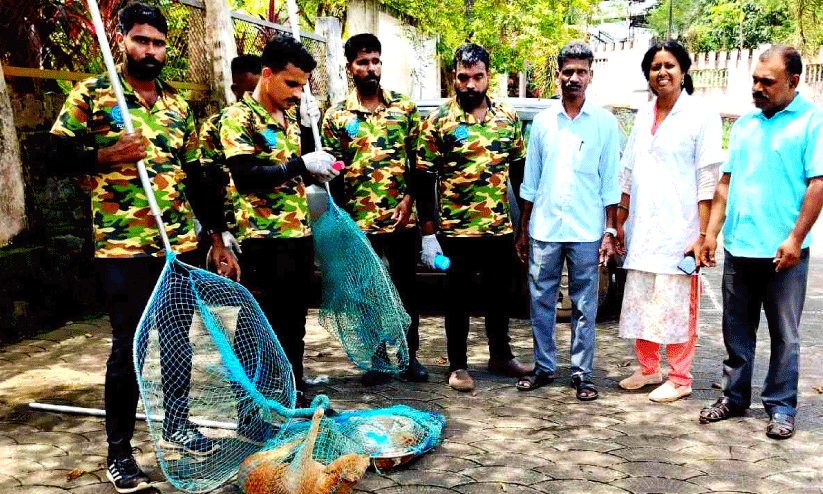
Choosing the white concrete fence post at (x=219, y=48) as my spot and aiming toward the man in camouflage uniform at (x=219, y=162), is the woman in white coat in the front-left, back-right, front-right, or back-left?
front-left

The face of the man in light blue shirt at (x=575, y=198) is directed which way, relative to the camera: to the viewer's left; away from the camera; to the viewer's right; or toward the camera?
toward the camera

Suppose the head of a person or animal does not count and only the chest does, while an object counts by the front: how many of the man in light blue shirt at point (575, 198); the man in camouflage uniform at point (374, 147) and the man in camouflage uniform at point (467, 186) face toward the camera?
3

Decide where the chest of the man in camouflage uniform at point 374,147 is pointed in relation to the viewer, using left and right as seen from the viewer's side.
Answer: facing the viewer

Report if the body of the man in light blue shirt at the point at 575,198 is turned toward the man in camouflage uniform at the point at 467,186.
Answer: no

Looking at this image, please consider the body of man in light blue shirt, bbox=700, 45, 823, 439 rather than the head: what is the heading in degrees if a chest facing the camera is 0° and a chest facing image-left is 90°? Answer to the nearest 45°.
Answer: approximately 45°

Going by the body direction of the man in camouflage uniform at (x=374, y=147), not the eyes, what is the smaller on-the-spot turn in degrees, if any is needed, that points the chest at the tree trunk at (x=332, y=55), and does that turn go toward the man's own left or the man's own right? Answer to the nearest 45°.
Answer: approximately 180°

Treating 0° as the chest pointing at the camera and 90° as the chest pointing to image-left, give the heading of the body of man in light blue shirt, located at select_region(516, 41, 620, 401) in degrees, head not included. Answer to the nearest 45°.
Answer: approximately 0°

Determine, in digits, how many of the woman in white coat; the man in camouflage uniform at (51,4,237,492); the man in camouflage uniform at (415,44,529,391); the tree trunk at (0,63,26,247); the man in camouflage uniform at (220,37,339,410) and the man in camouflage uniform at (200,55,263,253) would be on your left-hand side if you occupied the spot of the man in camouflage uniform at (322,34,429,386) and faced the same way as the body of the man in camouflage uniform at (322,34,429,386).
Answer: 2

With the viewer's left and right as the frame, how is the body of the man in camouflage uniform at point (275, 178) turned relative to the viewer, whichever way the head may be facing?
facing the viewer and to the right of the viewer

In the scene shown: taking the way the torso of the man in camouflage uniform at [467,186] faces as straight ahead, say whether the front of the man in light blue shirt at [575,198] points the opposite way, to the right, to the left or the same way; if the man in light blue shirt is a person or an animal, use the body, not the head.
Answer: the same way

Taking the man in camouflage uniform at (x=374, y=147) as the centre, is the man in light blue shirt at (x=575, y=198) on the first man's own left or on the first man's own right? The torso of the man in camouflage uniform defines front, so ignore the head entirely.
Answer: on the first man's own left

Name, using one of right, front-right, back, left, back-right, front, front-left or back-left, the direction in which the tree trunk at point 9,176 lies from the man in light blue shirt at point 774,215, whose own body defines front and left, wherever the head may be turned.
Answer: front-right
